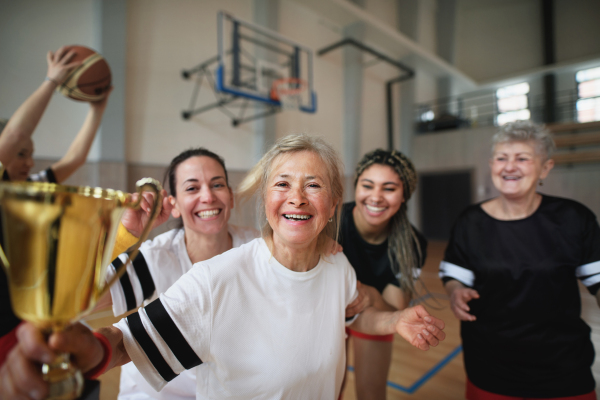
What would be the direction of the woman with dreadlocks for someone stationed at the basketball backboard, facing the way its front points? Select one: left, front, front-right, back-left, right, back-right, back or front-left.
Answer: front-right

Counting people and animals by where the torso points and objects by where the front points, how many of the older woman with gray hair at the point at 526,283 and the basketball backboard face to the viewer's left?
0

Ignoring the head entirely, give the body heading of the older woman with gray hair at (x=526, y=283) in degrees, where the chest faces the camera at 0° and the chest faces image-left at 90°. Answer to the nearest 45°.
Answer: approximately 0°

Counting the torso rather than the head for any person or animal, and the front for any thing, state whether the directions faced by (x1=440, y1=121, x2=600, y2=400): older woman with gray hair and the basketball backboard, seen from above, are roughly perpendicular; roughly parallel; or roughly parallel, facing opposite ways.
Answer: roughly perpendicular

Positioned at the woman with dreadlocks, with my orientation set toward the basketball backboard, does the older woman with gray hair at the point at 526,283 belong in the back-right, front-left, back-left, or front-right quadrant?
back-right

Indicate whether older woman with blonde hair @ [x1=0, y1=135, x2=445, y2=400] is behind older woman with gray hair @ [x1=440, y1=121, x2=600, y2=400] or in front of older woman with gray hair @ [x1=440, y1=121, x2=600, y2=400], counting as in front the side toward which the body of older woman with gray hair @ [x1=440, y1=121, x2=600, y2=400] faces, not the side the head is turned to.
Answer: in front

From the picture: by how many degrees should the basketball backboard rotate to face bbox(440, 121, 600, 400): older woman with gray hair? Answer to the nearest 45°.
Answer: approximately 45° to its right

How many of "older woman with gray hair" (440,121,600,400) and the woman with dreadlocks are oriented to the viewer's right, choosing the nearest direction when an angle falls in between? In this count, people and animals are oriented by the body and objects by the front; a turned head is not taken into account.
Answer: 0

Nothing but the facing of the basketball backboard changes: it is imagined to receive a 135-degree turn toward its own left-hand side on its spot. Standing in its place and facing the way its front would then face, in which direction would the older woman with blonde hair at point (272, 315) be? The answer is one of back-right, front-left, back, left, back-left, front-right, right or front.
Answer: back

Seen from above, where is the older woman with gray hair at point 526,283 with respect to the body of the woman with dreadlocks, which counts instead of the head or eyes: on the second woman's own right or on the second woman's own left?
on the second woman's own left

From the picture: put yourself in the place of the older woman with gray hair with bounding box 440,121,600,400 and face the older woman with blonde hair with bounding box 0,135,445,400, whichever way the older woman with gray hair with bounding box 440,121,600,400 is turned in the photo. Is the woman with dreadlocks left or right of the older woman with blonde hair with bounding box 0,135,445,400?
right

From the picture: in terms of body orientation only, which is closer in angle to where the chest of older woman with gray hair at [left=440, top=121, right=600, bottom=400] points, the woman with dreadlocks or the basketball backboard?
the woman with dreadlocks
